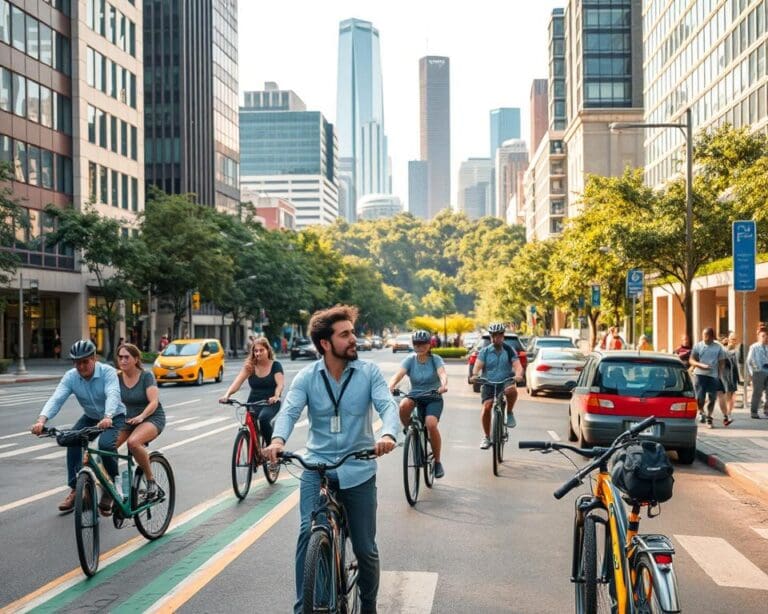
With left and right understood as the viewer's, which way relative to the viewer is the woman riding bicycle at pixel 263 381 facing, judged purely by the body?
facing the viewer and to the left of the viewer

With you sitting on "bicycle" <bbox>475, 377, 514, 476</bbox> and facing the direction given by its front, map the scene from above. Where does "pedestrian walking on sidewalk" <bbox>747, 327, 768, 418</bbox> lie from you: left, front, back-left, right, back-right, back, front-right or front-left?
back-left

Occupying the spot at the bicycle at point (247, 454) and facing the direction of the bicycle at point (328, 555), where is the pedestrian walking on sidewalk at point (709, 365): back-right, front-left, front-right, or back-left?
back-left

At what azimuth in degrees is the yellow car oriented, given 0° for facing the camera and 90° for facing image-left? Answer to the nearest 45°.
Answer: approximately 45°

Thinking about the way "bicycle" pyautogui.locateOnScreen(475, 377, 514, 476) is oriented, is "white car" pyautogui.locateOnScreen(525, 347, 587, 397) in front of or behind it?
behind

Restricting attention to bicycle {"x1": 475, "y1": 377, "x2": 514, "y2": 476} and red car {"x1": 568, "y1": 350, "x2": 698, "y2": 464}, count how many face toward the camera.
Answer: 1

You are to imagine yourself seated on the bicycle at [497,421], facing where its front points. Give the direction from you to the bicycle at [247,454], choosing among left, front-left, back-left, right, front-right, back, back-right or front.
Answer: front-right

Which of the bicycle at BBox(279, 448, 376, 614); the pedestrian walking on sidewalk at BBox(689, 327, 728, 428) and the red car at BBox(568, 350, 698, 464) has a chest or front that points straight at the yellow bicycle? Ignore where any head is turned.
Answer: the pedestrian walking on sidewalk

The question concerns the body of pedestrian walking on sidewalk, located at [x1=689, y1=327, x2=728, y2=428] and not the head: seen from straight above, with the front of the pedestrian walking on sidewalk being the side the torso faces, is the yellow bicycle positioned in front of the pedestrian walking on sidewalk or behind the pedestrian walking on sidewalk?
in front

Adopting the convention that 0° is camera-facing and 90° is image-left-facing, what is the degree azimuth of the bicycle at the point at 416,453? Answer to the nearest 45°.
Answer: approximately 0°
